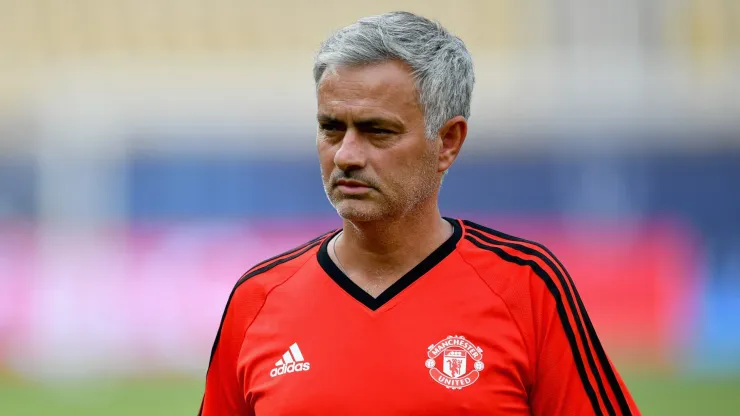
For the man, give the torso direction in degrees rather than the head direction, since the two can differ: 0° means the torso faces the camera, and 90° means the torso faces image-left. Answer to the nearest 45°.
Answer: approximately 45°

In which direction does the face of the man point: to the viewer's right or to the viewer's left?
to the viewer's left
